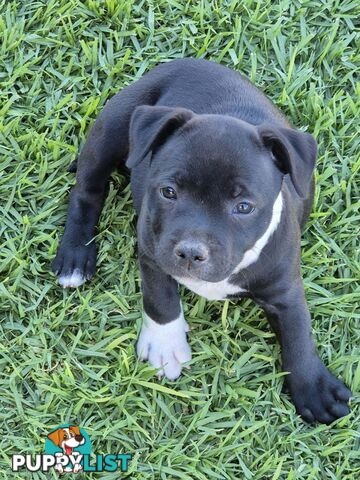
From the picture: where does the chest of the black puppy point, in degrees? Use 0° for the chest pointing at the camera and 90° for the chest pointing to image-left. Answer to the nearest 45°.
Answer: approximately 0°
